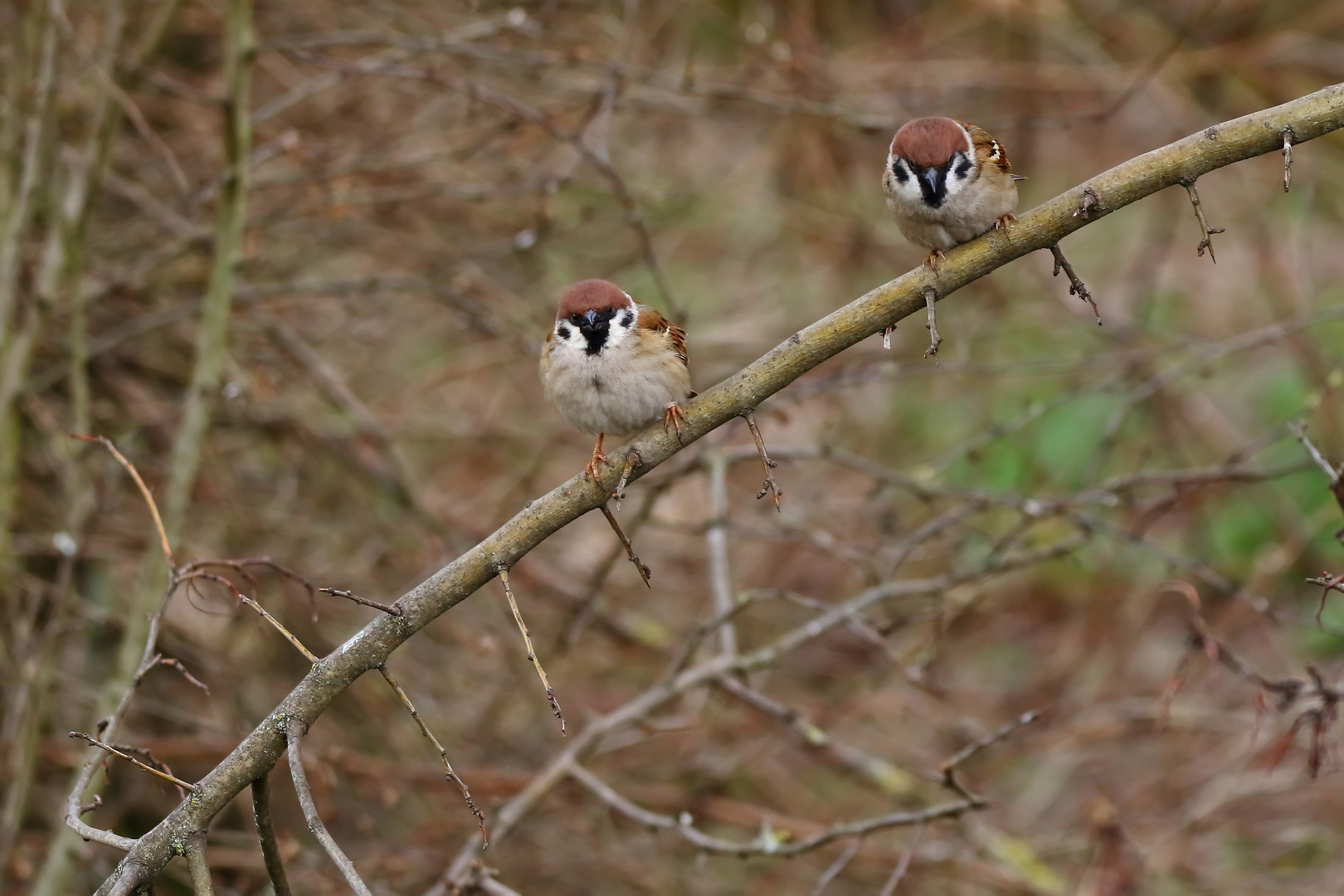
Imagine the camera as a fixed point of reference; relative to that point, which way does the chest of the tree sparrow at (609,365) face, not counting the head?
toward the camera

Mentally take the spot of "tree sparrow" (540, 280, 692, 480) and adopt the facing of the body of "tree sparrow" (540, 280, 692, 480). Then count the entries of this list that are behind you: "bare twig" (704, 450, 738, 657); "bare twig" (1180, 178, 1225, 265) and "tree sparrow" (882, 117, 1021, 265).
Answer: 1
